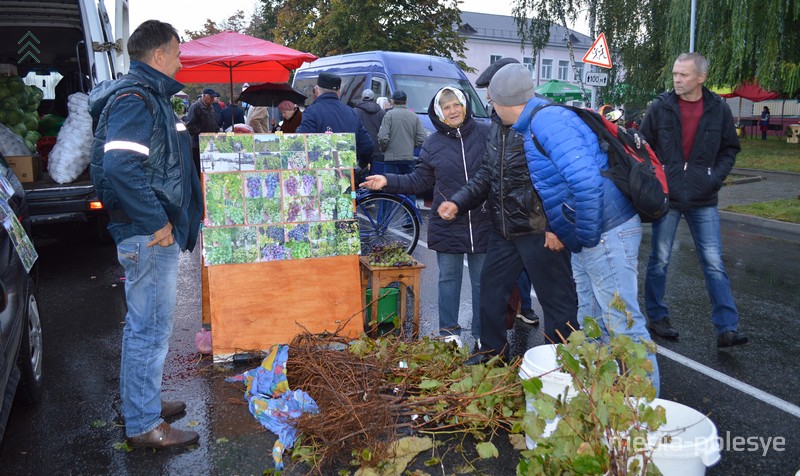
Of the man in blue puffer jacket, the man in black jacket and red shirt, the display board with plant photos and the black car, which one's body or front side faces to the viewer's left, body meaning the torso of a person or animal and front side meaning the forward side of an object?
the man in blue puffer jacket

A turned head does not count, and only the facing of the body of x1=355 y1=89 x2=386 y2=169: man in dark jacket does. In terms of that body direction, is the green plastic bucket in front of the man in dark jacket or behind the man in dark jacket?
behind

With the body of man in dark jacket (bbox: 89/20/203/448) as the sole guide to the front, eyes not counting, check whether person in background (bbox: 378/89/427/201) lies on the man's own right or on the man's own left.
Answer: on the man's own left

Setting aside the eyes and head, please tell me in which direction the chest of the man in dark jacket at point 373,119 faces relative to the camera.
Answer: away from the camera

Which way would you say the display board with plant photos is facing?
toward the camera

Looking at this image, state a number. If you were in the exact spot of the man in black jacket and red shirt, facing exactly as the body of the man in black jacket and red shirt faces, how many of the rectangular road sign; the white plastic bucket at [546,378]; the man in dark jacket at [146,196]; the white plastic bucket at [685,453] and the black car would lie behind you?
1

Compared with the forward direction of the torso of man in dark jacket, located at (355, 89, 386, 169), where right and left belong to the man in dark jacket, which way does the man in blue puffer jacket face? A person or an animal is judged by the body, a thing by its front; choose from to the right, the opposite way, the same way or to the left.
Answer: to the left

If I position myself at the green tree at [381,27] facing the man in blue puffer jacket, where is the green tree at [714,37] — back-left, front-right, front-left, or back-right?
front-left

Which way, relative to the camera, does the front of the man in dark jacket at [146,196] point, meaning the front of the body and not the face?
to the viewer's right

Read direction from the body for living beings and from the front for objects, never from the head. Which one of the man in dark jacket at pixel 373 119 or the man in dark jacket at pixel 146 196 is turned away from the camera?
the man in dark jacket at pixel 373 119

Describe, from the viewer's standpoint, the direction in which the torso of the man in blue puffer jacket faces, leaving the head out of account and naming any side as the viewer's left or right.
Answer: facing to the left of the viewer

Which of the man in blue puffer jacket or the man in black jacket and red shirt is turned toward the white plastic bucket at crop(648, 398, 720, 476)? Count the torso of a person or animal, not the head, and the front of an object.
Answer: the man in black jacket and red shirt

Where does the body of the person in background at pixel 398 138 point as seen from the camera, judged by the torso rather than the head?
away from the camera

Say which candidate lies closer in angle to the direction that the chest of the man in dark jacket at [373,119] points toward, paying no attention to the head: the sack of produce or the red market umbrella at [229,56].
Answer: the red market umbrella

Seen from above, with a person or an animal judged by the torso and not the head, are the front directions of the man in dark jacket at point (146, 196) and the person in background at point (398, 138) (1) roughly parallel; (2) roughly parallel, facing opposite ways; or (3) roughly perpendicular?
roughly perpendicular
